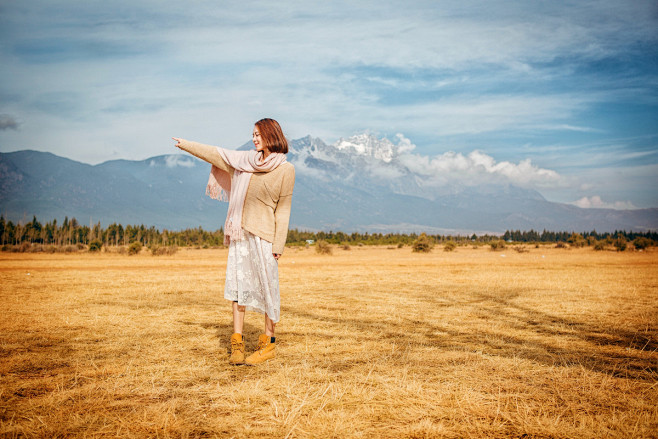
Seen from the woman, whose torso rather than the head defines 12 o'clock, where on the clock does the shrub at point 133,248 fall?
The shrub is roughly at 4 o'clock from the woman.

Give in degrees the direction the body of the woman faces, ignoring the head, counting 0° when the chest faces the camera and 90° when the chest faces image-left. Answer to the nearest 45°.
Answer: approximately 45°

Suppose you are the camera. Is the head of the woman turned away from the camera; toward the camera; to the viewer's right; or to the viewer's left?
to the viewer's left

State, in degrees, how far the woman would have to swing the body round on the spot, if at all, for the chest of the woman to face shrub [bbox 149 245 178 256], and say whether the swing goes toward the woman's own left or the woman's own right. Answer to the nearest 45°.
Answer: approximately 135° to the woman's own right

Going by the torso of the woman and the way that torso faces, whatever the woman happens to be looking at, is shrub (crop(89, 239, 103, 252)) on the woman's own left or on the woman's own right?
on the woman's own right

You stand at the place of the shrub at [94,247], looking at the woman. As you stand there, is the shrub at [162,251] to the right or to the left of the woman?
left
